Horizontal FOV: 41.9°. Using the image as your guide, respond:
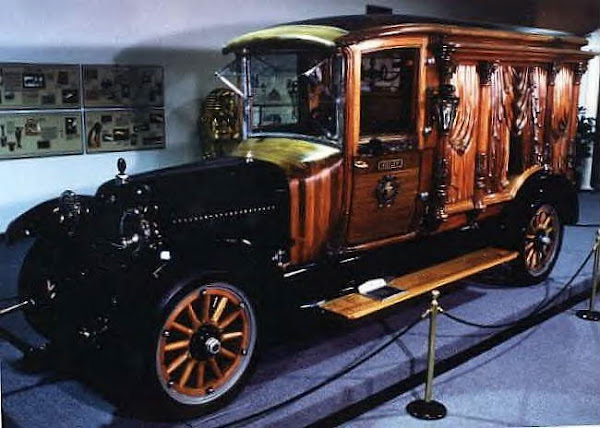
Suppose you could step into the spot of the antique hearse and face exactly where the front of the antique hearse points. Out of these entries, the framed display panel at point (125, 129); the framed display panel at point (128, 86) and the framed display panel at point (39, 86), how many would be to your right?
3

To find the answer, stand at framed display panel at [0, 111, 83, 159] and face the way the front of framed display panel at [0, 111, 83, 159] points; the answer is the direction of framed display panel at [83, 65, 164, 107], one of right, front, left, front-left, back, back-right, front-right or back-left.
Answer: back-left

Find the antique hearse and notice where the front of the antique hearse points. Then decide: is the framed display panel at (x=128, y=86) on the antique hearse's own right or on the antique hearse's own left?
on the antique hearse's own right

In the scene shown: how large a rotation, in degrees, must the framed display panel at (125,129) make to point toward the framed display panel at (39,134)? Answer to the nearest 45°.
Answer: approximately 45° to its right

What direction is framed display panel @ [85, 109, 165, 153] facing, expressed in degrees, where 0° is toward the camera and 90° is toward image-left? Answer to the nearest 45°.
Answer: approximately 0°

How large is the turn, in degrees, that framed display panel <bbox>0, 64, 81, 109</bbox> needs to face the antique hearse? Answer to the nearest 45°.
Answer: approximately 45° to its left

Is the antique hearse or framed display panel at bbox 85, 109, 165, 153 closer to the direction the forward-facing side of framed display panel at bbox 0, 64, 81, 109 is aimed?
the antique hearse
